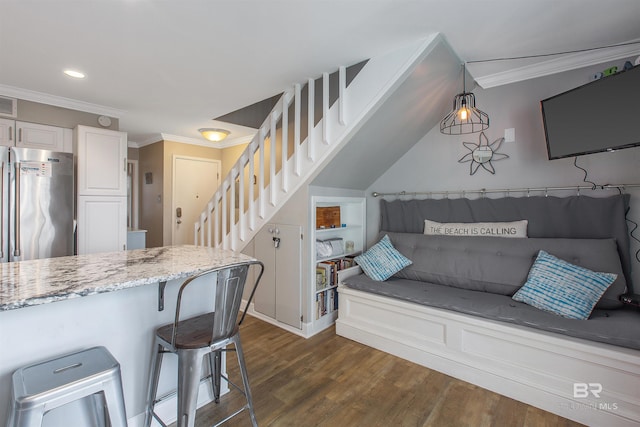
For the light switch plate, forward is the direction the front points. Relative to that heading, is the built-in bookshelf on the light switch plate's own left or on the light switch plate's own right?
on the light switch plate's own right

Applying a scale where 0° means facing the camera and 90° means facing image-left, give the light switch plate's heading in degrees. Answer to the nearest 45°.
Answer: approximately 0°

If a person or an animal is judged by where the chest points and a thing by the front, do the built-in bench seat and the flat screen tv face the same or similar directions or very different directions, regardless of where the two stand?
same or similar directions

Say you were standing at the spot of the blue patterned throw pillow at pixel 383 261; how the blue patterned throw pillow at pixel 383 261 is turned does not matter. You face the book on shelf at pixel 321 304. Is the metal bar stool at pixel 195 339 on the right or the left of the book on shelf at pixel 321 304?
left

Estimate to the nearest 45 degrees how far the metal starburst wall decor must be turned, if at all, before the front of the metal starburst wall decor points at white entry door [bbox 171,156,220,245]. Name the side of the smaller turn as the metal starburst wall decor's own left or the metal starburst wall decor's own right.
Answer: approximately 90° to the metal starburst wall decor's own right

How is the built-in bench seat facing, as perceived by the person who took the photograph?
facing the viewer and to the left of the viewer

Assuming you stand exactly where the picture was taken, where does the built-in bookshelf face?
facing the viewer and to the right of the viewer

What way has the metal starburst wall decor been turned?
toward the camera

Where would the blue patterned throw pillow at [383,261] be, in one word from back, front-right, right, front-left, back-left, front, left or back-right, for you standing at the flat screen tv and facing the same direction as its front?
front-right

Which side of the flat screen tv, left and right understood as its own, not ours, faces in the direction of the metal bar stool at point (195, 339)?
front

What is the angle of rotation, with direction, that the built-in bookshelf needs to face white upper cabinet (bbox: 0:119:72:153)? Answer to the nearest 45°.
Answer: approximately 135° to its right

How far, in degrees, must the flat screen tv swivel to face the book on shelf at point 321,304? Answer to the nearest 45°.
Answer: approximately 45° to its right
